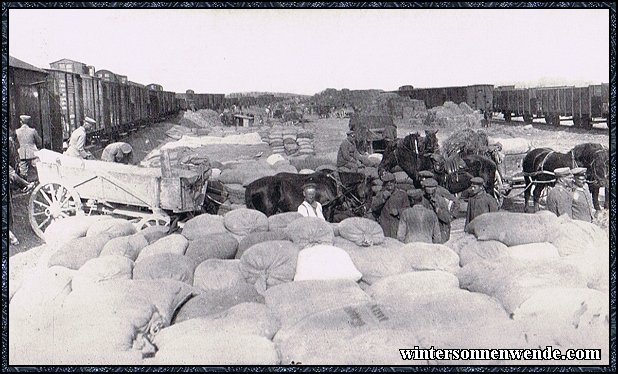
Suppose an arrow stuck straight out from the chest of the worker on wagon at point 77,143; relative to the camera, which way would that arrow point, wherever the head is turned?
to the viewer's right

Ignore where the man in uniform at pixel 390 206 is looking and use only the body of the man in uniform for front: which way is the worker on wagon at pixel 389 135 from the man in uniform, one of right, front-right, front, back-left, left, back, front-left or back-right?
back

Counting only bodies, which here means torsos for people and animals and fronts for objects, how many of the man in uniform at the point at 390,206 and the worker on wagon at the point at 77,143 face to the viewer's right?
1

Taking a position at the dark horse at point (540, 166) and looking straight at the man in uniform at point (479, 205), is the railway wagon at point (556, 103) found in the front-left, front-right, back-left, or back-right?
back-right

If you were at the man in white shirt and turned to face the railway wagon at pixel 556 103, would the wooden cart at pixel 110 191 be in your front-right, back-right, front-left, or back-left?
back-left
